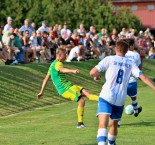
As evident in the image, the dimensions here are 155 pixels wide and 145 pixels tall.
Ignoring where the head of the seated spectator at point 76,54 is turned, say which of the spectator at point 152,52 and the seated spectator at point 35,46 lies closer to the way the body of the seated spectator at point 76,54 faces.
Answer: the spectator

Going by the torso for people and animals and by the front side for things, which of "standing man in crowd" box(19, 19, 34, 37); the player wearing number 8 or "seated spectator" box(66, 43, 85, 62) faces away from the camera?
the player wearing number 8

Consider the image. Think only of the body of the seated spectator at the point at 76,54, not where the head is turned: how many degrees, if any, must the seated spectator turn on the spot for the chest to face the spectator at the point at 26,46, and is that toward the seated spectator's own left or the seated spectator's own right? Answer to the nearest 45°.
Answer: approximately 135° to the seated spectator's own right

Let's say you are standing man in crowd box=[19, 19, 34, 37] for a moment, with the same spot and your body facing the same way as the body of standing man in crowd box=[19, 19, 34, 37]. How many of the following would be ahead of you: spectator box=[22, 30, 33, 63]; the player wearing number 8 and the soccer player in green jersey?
3

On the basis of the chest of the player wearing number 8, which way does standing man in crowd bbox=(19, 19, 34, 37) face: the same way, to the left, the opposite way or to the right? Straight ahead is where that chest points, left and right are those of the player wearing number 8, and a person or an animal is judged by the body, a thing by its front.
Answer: the opposite way

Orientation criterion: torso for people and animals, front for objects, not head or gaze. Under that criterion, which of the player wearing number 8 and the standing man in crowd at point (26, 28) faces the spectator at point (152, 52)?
the player wearing number 8

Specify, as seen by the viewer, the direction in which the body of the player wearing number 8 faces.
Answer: away from the camera

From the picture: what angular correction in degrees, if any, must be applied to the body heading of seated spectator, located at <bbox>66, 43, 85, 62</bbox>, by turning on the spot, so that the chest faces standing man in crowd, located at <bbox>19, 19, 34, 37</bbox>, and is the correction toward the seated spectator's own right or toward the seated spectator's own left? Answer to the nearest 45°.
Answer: approximately 180°

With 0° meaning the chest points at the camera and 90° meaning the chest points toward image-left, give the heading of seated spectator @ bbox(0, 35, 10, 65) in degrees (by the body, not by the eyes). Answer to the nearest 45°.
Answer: approximately 315°

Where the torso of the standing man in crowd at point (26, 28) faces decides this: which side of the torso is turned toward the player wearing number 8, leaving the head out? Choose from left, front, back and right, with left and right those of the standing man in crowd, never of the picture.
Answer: front
